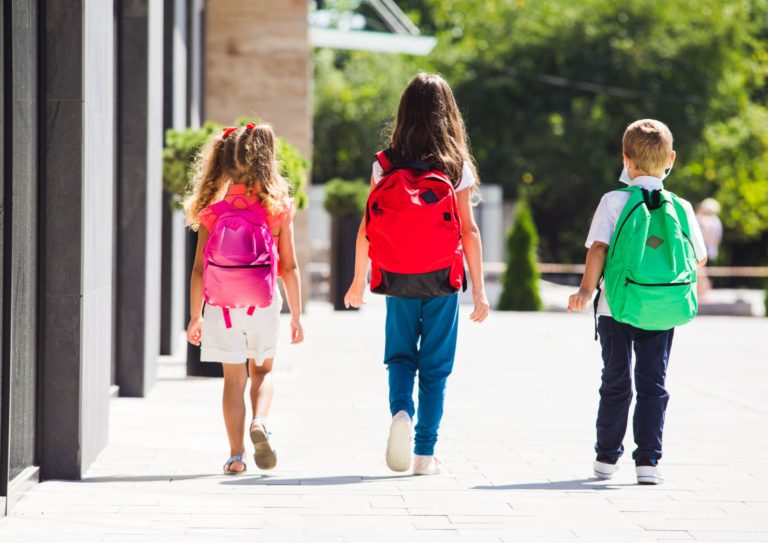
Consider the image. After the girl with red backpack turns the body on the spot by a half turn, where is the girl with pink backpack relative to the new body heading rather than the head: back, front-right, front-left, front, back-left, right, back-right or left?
right

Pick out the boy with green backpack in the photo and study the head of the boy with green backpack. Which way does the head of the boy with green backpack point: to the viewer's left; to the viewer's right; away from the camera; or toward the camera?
away from the camera

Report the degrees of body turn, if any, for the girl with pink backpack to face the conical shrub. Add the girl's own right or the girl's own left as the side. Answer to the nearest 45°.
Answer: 0° — they already face it

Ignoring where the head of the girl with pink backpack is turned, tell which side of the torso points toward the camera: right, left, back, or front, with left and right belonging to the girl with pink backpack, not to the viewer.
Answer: back

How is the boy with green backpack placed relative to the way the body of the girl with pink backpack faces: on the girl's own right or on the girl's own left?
on the girl's own right

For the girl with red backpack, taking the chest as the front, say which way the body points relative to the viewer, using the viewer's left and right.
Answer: facing away from the viewer

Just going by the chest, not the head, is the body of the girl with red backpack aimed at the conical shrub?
yes

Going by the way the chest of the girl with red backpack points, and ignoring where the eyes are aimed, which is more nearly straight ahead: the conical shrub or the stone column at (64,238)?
the conical shrub

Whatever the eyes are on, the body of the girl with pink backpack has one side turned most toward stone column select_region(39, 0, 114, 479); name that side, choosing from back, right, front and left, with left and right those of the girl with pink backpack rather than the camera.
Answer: left

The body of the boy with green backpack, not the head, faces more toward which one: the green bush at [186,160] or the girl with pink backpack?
the green bush

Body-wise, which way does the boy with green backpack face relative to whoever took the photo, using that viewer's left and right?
facing away from the viewer

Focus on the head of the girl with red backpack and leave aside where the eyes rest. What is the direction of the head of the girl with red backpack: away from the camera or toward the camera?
away from the camera

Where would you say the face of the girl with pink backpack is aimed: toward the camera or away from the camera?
away from the camera
